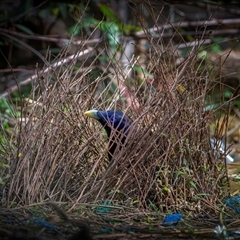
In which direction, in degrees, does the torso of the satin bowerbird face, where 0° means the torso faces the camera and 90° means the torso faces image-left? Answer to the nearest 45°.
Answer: approximately 90°
